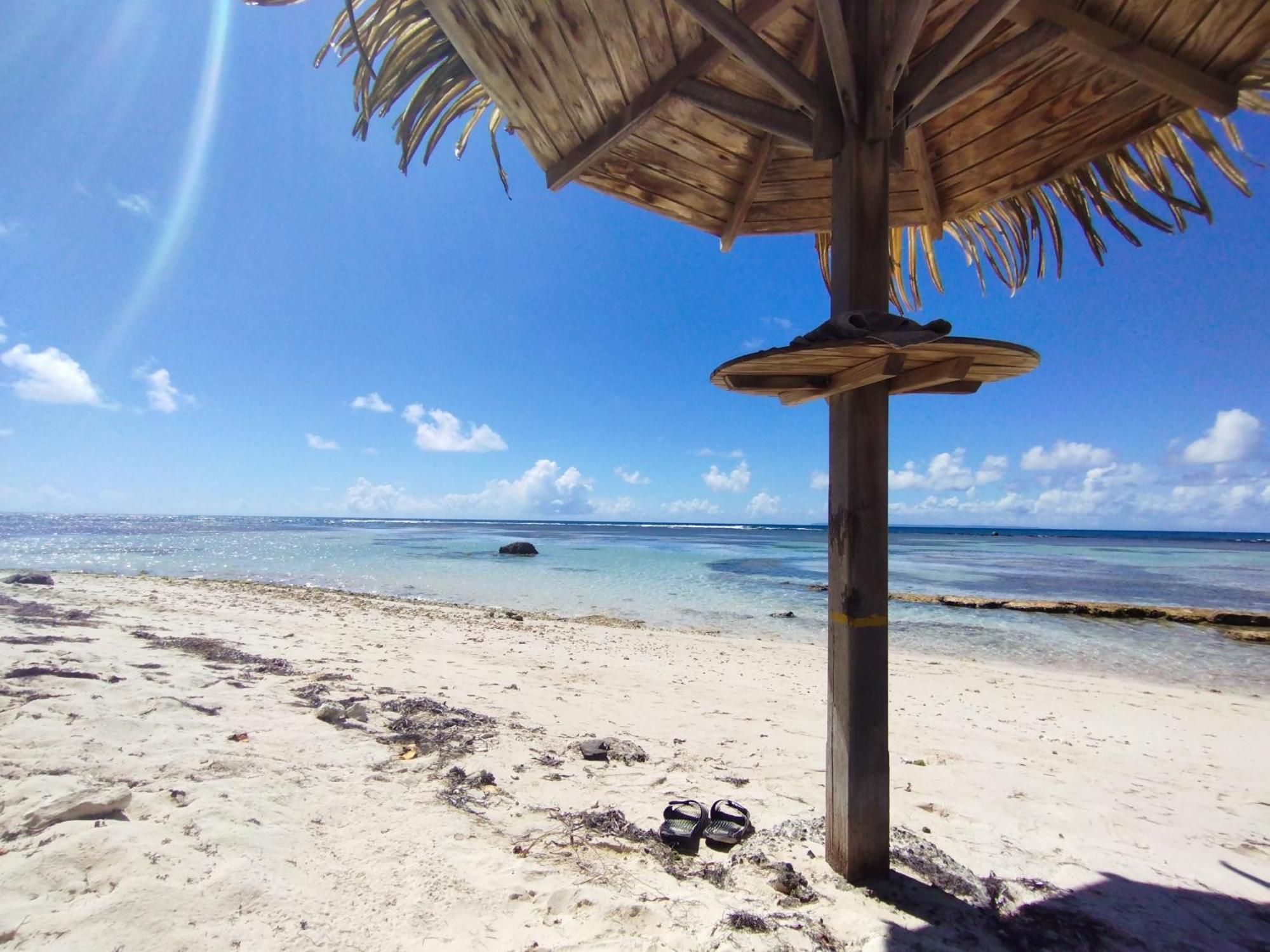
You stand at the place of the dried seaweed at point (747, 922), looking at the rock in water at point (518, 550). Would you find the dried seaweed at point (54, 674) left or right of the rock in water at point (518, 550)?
left

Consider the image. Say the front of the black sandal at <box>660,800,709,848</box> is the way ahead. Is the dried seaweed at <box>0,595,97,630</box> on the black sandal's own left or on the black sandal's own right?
on the black sandal's own left

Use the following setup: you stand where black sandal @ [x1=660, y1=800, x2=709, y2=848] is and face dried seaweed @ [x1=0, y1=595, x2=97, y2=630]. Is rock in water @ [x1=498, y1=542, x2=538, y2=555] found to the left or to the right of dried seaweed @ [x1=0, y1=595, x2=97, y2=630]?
right

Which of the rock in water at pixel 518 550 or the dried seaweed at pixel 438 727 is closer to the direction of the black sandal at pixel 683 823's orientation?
the rock in water

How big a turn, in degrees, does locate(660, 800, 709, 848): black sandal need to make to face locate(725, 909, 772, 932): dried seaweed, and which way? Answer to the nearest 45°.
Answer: approximately 180°

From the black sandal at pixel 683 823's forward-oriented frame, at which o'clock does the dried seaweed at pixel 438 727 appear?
The dried seaweed is roughly at 10 o'clock from the black sandal.

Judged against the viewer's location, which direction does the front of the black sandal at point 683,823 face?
facing away from the viewer

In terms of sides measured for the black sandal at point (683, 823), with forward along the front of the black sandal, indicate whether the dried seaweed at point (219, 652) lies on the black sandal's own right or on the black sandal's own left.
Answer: on the black sandal's own left
